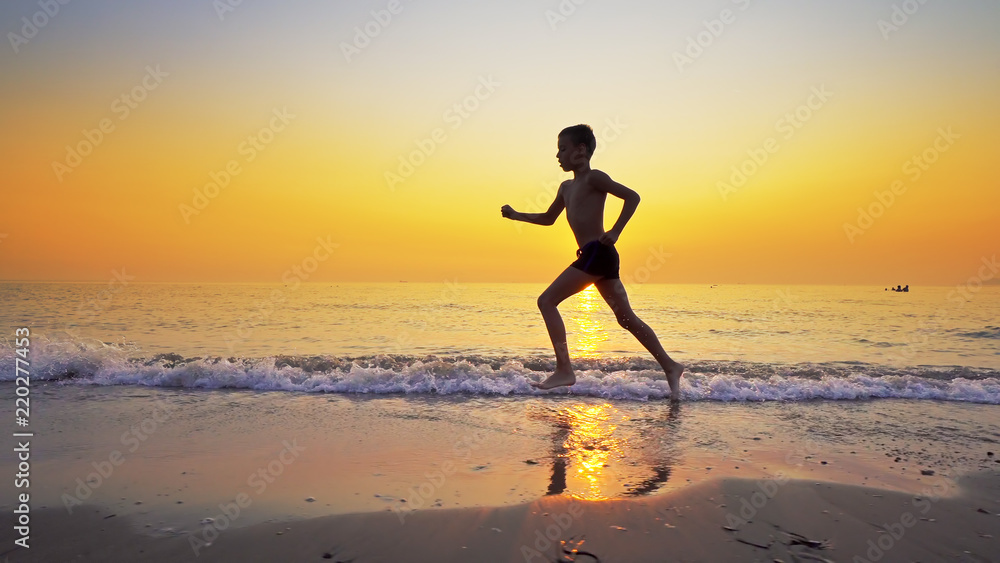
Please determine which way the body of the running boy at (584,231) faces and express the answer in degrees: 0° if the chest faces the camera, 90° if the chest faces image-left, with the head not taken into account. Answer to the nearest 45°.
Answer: approximately 90°
